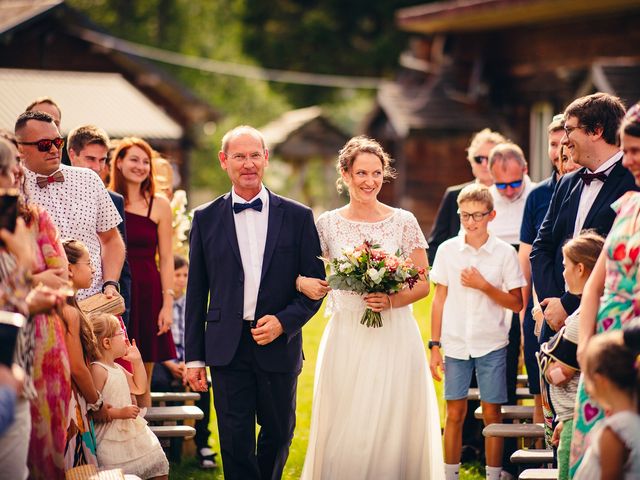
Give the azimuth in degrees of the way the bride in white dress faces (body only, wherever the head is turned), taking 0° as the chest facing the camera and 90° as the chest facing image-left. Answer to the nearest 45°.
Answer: approximately 0°

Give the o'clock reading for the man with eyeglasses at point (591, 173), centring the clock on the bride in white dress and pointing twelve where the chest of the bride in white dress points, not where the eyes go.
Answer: The man with eyeglasses is roughly at 10 o'clock from the bride in white dress.

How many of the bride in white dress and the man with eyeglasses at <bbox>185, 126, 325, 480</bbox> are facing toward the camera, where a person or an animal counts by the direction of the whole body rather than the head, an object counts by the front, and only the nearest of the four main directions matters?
2

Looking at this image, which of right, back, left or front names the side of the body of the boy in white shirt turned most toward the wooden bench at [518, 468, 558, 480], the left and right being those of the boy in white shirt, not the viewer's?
front

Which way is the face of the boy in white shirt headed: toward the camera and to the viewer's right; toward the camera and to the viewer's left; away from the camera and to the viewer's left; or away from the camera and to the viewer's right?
toward the camera and to the viewer's left

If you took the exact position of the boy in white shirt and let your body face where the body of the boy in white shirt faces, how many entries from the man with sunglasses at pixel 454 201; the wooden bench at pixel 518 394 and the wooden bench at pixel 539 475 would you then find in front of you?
1

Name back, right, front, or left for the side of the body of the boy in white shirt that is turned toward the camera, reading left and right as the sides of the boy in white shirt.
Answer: front

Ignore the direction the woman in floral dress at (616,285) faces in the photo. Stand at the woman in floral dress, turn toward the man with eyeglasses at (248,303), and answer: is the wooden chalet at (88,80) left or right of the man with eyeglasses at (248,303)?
right

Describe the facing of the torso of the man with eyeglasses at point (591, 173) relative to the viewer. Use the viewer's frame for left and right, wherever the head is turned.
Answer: facing the viewer and to the left of the viewer

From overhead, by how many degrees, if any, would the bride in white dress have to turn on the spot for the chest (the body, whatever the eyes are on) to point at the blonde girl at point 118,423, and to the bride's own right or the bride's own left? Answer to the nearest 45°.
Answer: approximately 90° to the bride's own right

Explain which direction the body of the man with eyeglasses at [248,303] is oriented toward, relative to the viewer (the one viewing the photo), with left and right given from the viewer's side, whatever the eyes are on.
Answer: facing the viewer

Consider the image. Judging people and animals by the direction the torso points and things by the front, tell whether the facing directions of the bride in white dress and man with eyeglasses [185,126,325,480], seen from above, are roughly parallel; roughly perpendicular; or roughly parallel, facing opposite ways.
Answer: roughly parallel

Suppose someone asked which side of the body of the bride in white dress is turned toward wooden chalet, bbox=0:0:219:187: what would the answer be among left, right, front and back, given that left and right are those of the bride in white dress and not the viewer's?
back

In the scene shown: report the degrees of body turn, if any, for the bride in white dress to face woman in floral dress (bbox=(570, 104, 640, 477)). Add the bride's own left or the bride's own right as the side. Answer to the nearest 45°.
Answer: approximately 45° to the bride's own left

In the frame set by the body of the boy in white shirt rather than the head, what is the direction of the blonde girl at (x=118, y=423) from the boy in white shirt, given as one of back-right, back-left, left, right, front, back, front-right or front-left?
front-right
